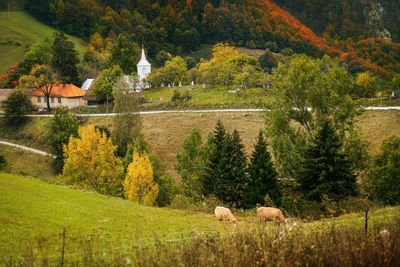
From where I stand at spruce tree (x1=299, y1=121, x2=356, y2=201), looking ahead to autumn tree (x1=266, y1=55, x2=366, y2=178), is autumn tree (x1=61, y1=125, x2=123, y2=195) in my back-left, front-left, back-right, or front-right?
front-left

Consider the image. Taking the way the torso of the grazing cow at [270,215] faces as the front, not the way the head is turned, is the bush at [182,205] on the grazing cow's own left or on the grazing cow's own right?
on the grazing cow's own left

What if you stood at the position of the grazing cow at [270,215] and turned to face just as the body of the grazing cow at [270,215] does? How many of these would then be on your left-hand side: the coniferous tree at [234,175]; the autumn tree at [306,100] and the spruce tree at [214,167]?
3

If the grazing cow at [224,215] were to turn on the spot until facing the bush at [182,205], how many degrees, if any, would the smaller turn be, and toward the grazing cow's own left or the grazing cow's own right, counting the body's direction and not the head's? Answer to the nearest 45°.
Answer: approximately 135° to the grazing cow's own left

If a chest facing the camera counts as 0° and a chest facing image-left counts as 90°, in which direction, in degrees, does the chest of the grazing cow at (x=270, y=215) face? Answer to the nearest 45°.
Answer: approximately 270°

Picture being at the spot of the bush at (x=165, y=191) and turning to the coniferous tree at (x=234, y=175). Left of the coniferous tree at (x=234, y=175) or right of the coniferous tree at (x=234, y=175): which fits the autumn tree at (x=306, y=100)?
left

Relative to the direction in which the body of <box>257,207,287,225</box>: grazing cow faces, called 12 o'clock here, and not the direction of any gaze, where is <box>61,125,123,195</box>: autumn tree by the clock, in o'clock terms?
The autumn tree is roughly at 8 o'clock from the grazing cow.

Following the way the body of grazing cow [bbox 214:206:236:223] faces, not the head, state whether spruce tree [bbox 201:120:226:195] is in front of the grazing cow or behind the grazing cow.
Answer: behind

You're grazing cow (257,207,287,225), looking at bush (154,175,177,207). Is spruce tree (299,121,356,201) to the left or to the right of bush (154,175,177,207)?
right

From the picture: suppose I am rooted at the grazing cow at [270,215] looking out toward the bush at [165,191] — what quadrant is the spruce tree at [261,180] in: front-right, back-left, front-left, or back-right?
front-right

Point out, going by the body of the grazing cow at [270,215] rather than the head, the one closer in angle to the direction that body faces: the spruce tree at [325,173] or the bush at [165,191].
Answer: the spruce tree

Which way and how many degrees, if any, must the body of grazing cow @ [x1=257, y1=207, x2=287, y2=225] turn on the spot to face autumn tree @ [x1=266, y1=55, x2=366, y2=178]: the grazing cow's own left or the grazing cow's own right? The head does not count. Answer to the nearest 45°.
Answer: approximately 90° to the grazing cow's own left

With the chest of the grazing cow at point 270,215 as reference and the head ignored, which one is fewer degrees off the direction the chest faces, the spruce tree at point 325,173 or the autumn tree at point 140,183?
the spruce tree
